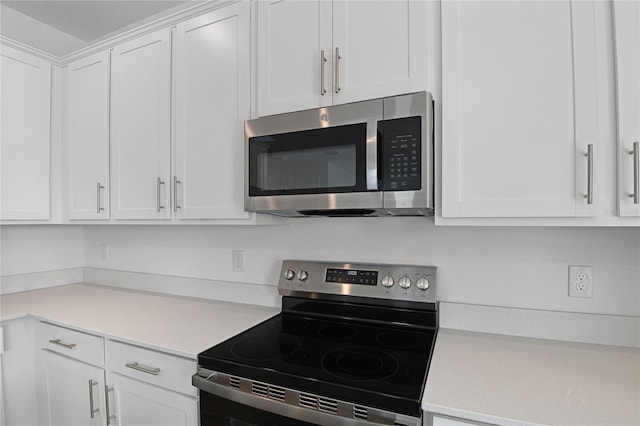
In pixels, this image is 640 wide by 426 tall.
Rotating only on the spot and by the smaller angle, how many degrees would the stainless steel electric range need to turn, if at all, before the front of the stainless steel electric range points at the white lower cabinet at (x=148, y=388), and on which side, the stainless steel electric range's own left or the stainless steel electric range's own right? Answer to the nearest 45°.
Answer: approximately 45° to the stainless steel electric range's own right

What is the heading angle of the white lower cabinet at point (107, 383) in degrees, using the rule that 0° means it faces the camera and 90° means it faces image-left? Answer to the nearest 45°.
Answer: approximately 45°

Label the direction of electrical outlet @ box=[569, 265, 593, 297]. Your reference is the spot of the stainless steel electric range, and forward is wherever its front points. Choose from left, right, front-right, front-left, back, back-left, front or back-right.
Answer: back-left

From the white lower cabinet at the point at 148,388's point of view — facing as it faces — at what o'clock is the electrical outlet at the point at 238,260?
The electrical outlet is roughly at 6 o'clock from the white lower cabinet.

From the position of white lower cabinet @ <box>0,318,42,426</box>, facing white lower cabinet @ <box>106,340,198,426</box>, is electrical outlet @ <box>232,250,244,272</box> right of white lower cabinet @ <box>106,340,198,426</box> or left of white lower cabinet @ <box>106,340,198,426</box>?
left

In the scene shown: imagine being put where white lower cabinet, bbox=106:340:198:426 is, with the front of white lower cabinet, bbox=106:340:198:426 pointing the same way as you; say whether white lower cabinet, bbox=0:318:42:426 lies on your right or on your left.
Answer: on your right

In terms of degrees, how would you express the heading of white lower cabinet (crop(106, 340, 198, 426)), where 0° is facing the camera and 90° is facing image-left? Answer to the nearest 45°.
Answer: approximately 45°

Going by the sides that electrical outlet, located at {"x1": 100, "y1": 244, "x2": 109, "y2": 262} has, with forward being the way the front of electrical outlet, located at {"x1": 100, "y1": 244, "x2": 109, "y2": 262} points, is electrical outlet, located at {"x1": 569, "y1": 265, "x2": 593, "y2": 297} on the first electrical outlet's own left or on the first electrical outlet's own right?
on the first electrical outlet's own left
